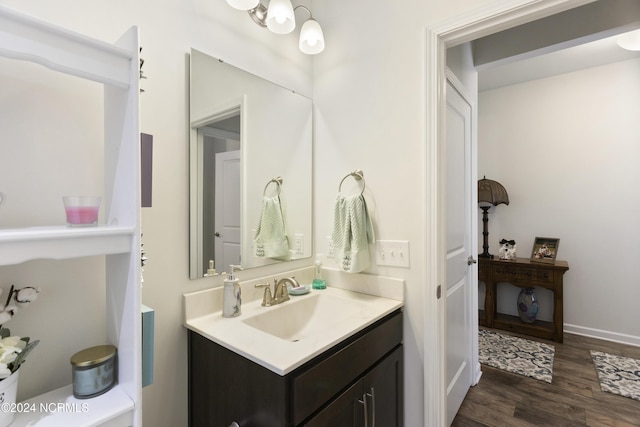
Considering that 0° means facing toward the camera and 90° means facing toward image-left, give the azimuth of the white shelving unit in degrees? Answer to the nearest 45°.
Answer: approximately 315°

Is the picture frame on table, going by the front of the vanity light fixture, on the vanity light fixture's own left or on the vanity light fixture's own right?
on the vanity light fixture's own left

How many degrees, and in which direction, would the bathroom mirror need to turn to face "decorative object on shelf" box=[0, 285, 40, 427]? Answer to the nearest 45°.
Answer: approximately 90° to its right

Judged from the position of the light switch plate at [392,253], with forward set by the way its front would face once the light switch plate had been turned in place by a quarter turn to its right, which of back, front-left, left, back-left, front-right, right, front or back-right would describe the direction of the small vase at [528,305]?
right

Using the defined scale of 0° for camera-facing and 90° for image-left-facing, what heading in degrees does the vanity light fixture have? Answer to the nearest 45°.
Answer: approximately 315°

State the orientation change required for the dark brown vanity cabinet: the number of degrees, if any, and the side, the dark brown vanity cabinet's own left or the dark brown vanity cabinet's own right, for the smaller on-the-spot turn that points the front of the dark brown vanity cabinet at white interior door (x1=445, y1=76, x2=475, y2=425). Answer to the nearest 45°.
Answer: approximately 90° to the dark brown vanity cabinet's own left

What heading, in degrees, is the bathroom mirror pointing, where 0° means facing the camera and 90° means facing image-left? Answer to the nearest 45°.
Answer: approximately 315°

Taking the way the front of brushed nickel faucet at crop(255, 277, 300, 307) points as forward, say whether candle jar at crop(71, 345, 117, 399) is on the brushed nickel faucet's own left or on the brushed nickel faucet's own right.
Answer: on the brushed nickel faucet's own right
